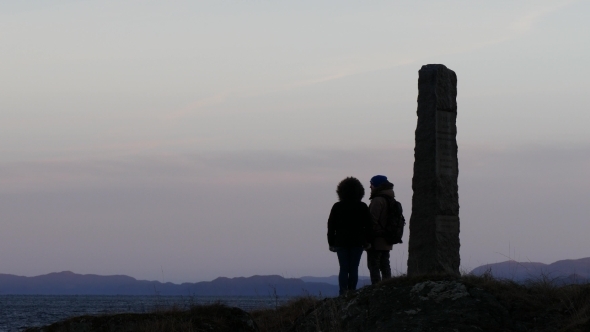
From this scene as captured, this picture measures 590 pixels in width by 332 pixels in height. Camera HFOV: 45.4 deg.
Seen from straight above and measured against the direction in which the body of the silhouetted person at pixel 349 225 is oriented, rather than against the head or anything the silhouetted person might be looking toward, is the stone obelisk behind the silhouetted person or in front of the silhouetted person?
in front

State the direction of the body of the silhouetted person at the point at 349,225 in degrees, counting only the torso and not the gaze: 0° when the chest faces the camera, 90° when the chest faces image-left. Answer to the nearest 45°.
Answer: approximately 180°
